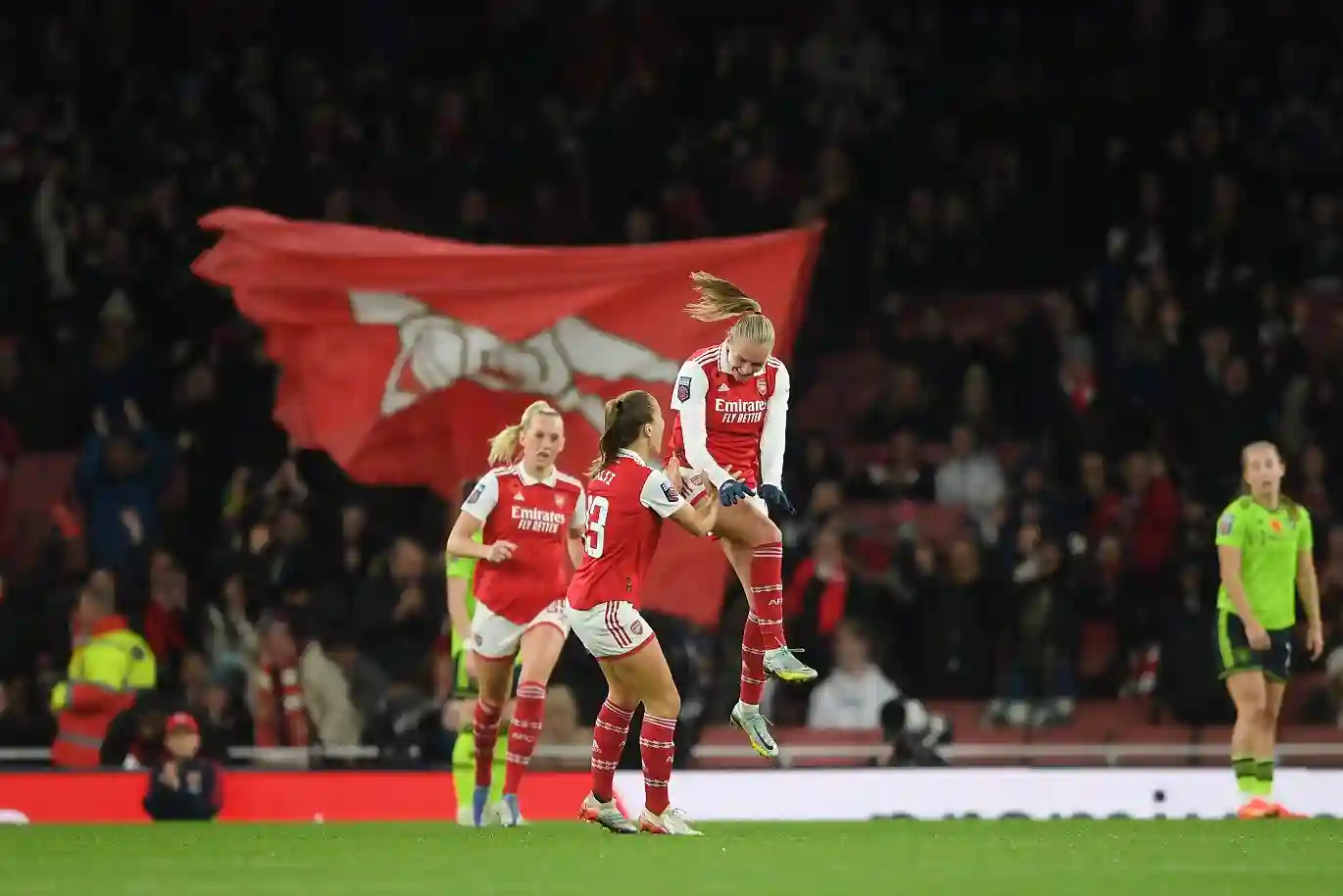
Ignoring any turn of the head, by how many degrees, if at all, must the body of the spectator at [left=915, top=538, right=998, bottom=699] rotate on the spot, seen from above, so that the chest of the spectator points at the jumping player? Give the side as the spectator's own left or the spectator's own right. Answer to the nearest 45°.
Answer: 0° — they already face them

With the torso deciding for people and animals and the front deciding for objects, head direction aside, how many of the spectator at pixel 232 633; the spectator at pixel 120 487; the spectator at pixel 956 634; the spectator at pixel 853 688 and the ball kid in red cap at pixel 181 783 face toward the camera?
5

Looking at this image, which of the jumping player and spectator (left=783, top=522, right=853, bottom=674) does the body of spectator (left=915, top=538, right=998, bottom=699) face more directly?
the jumping player

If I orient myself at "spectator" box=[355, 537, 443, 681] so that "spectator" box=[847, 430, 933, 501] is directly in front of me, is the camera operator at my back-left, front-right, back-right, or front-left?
front-right

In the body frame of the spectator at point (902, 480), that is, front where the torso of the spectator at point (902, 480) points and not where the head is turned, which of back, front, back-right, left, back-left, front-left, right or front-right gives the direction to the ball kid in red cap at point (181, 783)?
front-right

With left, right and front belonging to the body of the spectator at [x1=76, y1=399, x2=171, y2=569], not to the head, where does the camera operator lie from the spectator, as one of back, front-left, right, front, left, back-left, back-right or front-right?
front-left

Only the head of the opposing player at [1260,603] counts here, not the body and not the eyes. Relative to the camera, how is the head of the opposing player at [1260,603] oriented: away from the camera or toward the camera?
toward the camera

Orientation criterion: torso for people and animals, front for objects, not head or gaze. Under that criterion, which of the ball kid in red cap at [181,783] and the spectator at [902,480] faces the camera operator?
the spectator at [902,480]

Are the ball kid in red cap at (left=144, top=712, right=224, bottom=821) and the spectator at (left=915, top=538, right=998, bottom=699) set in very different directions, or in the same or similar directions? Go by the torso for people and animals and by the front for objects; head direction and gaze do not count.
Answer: same or similar directions

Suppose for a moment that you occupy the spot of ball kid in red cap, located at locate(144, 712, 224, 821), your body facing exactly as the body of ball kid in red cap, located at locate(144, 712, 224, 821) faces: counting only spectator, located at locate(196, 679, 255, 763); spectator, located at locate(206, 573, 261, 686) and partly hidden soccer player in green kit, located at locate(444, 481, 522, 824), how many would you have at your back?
2

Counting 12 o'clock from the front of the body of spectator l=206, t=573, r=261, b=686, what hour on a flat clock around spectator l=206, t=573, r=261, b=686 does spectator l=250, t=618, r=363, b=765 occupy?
spectator l=250, t=618, r=363, b=765 is roughly at 11 o'clock from spectator l=206, t=573, r=261, b=686.

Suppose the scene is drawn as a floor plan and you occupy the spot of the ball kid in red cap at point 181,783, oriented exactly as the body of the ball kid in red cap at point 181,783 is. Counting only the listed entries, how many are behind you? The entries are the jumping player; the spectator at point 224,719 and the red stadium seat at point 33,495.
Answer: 2

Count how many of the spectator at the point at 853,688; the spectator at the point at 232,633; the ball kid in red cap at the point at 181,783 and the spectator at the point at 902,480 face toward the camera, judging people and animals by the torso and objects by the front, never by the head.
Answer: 4

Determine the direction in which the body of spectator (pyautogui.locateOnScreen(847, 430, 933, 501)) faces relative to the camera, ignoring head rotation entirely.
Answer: toward the camera

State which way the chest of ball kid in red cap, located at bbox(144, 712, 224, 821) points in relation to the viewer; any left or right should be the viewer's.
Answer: facing the viewer

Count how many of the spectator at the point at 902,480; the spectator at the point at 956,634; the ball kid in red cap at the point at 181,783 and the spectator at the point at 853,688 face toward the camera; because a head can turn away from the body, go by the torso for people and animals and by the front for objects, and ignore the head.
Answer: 4

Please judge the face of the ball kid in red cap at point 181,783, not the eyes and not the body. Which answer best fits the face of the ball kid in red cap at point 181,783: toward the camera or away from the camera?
toward the camera

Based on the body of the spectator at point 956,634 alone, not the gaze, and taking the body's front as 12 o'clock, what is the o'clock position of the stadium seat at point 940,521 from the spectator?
The stadium seat is roughly at 6 o'clock from the spectator.

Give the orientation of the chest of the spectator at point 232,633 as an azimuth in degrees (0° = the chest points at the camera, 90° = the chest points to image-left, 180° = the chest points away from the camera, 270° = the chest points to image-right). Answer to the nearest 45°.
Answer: approximately 0°
